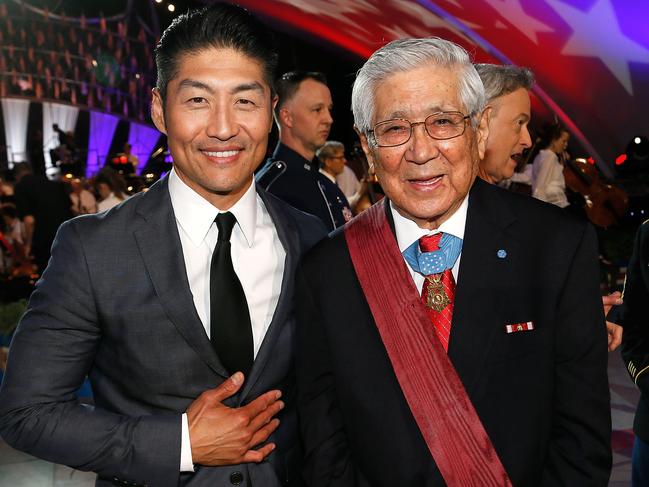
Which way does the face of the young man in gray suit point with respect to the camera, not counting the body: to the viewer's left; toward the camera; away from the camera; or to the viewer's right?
toward the camera

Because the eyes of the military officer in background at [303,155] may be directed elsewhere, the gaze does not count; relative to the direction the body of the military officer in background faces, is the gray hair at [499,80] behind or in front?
in front

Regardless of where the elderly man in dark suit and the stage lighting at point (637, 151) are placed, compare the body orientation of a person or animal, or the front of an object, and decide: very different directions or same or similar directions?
same or similar directions

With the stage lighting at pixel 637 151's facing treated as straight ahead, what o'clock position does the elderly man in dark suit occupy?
The elderly man in dark suit is roughly at 12 o'clock from the stage lighting.

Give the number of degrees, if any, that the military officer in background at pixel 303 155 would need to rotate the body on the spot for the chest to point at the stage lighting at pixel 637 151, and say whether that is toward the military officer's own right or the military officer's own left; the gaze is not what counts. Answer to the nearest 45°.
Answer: approximately 90° to the military officer's own left

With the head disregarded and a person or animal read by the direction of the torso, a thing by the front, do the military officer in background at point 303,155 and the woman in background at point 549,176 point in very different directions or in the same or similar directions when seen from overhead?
same or similar directions

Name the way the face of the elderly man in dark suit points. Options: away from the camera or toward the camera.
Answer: toward the camera

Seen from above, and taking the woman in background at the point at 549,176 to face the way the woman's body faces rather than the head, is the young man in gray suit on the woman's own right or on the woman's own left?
on the woman's own right

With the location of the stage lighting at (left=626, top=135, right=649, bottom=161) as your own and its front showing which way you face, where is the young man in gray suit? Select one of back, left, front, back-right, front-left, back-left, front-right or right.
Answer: front

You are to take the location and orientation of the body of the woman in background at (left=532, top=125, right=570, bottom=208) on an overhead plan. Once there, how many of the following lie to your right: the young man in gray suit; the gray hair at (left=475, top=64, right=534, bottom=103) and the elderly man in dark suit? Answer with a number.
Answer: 3

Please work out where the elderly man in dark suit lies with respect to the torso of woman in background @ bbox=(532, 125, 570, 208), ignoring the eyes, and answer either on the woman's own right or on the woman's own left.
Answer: on the woman's own right

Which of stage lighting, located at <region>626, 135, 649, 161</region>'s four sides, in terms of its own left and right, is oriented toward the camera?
front
